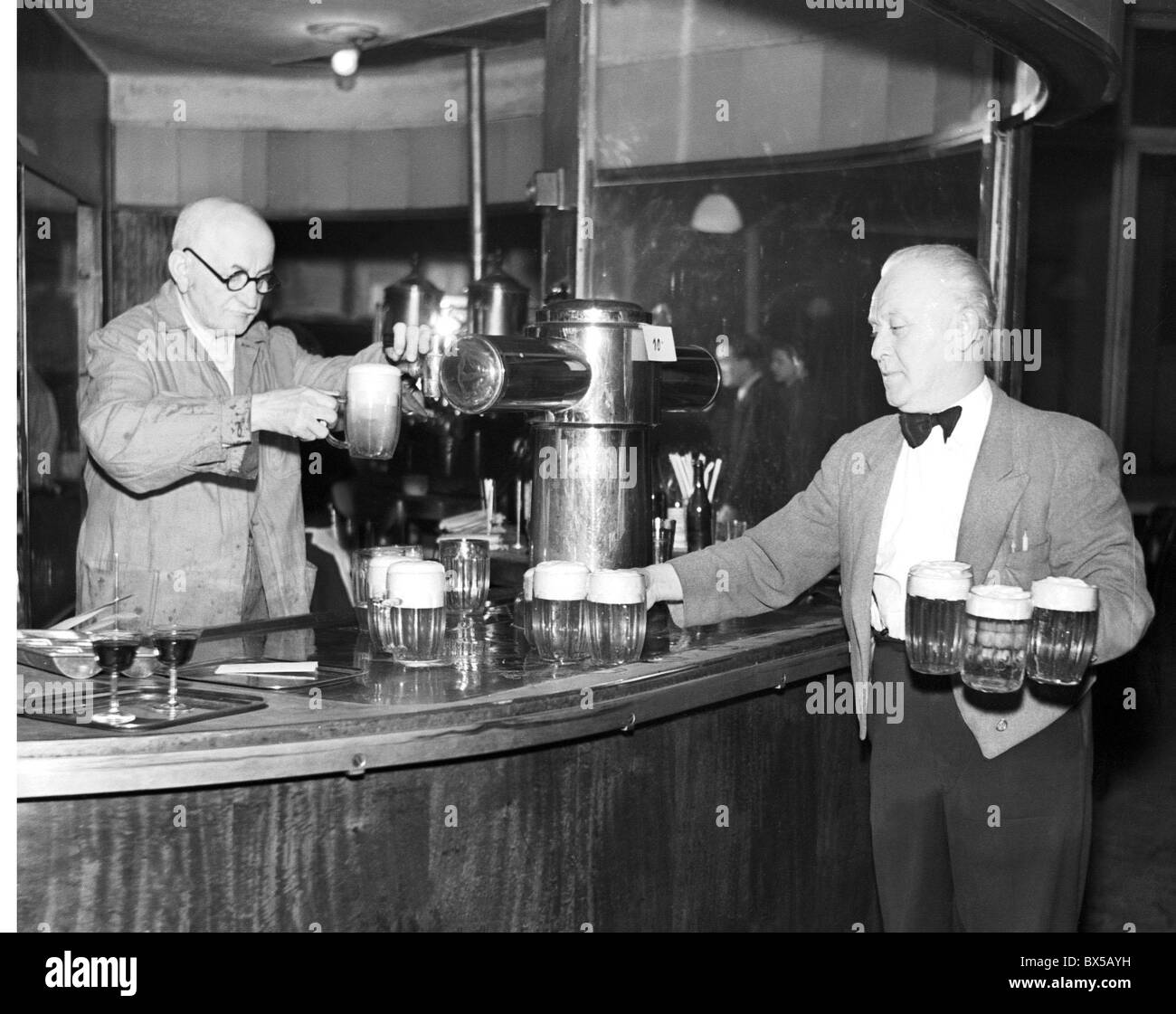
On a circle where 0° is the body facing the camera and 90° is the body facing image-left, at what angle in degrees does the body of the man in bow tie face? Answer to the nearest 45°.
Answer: approximately 45°

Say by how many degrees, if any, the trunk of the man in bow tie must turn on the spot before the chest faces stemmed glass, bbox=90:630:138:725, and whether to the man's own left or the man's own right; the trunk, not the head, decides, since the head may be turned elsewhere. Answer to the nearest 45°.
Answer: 0° — they already face it

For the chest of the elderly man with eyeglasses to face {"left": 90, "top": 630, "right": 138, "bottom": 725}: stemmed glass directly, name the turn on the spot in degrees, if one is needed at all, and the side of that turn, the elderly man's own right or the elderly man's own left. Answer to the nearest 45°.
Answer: approximately 45° to the elderly man's own right

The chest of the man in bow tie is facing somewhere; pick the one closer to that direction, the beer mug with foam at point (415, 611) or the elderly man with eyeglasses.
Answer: the beer mug with foam

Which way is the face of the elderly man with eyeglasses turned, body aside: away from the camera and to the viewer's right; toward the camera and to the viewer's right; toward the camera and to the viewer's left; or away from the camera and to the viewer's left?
toward the camera and to the viewer's right

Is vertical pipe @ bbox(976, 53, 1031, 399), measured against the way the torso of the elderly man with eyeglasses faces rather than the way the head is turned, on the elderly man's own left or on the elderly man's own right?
on the elderly man's own left

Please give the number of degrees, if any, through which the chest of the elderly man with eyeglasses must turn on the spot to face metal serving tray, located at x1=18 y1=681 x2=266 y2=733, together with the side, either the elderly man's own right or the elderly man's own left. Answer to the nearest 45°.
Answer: approximately 45° to the elderly man's own right

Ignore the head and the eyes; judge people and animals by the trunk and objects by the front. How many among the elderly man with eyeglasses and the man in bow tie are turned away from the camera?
0

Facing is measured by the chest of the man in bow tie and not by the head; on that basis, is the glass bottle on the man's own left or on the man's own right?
on the man's own right

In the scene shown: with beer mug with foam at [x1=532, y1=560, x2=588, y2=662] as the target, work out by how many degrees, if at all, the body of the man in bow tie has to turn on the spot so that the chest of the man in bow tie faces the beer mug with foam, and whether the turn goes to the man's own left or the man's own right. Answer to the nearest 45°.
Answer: approximately 45° to the man's own right

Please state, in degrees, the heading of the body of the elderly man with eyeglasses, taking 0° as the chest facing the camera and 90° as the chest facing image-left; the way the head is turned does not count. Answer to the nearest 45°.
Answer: approximately 315°

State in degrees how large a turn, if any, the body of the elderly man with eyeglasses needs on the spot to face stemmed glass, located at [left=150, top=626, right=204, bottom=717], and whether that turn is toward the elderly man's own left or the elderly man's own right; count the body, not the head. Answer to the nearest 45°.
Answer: approximately 45° to the elderly man's own right
